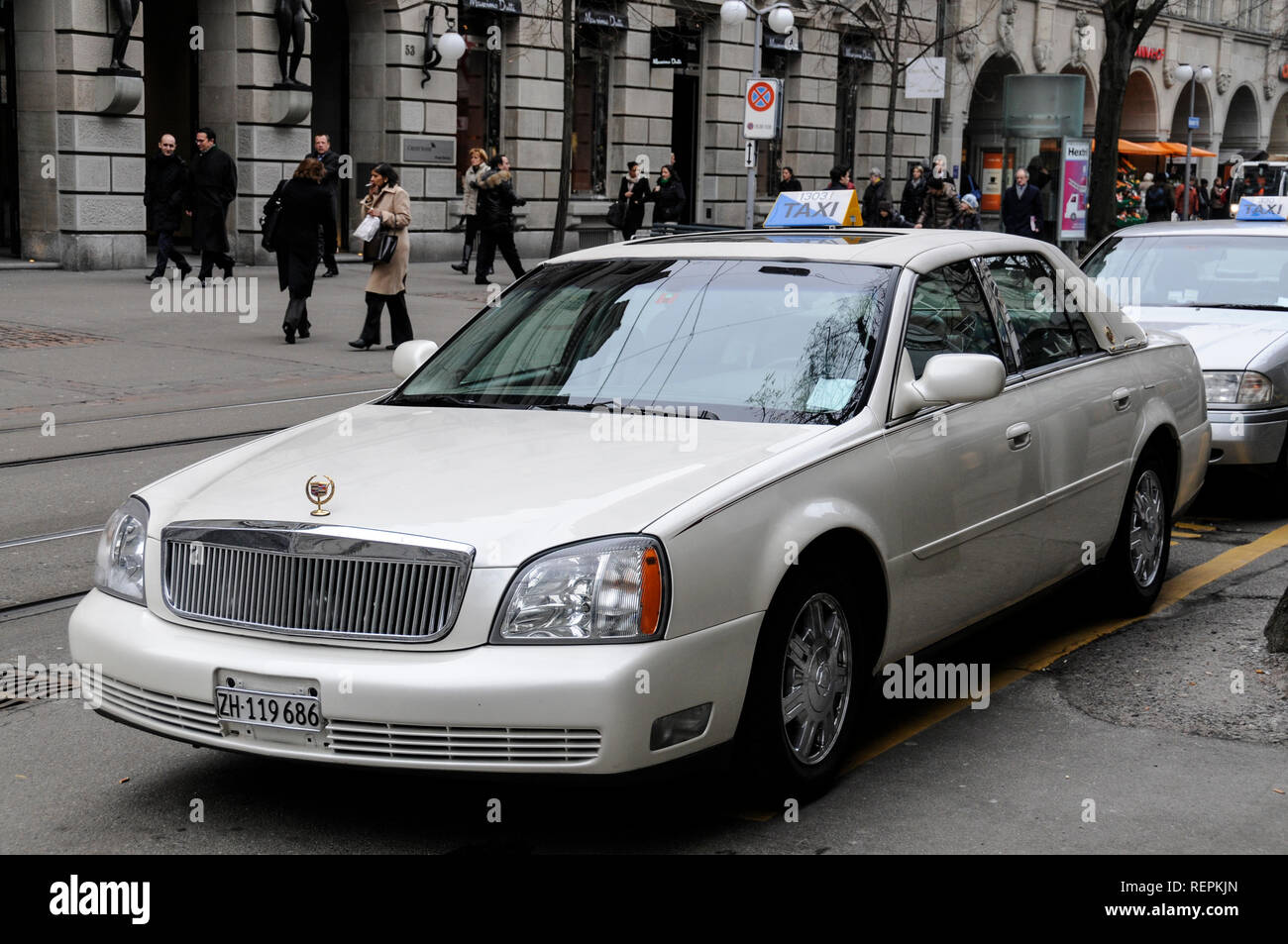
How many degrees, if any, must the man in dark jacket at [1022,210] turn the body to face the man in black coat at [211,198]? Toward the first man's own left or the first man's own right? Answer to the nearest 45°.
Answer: approximately 45° to the first man's own right

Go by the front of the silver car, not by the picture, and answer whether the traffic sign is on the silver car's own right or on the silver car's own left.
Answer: on the silver car's own right

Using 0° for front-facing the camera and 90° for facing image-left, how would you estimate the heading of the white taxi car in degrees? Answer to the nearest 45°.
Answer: approximately 45°

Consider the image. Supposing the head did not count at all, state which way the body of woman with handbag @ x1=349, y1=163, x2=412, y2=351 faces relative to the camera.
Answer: to the viewer's left

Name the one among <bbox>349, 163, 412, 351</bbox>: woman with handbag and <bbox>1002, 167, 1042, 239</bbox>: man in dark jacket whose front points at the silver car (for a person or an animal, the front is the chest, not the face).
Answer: the man in dark jacket

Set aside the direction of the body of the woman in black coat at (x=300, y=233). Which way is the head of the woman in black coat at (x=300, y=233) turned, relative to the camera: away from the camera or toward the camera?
away from the camera

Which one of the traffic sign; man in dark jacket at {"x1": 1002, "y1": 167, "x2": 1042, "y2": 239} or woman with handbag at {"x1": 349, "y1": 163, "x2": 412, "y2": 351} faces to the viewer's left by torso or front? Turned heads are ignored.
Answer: the woman with handbag

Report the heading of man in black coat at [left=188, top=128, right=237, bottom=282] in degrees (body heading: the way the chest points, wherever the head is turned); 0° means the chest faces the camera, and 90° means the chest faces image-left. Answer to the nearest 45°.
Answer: approximately 45°

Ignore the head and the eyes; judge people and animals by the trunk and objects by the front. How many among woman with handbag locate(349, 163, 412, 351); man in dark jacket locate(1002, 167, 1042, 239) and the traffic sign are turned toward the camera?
2

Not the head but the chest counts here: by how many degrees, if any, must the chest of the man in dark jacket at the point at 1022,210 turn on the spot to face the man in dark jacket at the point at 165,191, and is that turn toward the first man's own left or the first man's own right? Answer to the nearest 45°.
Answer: approximately 45° to the first man's own right

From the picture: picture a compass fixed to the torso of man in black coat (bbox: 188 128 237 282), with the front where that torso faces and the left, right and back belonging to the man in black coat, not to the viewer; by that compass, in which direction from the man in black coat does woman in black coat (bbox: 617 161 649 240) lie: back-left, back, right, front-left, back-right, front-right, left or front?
back

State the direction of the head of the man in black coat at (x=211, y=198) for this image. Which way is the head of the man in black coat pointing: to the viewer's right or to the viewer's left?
to the viewer's left

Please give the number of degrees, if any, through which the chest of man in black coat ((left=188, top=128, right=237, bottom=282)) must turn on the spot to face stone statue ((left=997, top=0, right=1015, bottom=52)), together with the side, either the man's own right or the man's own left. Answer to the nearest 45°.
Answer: approximately 180°

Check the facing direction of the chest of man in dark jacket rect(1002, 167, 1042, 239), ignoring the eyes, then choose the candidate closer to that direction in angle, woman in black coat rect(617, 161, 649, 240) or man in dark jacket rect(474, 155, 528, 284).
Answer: the man in dark jacket
